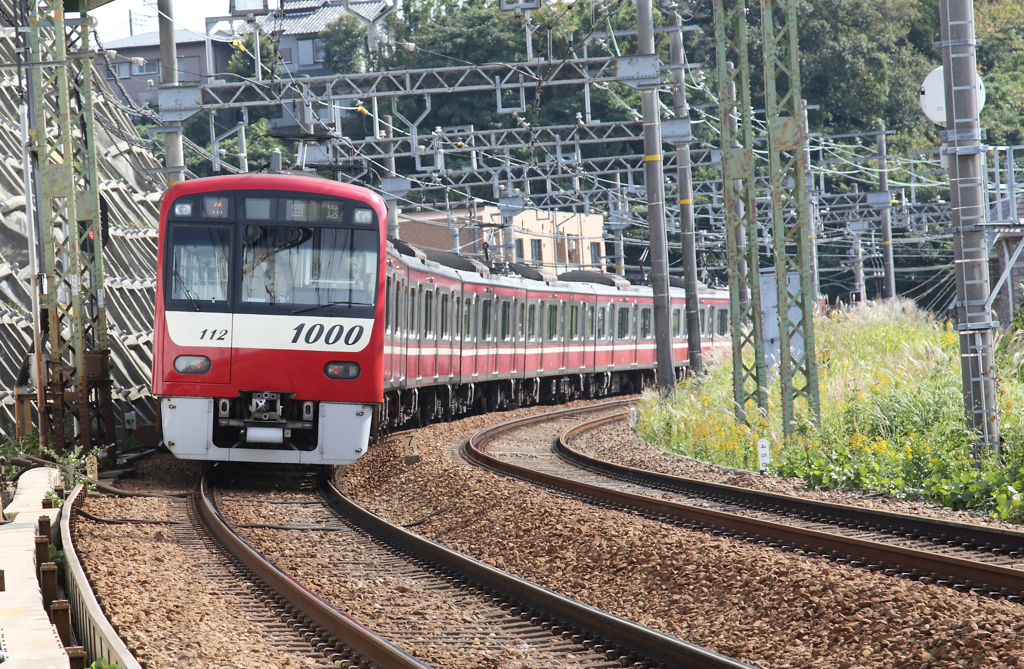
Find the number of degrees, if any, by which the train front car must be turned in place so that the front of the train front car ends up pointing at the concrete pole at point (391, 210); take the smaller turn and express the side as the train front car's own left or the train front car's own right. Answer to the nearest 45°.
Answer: approximately 180°

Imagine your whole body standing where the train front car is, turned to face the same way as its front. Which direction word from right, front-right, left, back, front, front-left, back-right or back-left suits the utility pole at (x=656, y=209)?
back-left

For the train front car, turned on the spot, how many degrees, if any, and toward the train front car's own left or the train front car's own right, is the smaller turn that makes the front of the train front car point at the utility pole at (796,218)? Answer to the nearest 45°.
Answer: approximately 90° to the train front car's own left

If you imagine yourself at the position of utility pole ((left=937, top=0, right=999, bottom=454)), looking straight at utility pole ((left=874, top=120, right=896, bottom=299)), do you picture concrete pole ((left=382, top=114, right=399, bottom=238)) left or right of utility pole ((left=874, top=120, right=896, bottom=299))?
left

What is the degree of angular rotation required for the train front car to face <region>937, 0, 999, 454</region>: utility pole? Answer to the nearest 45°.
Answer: approximately 45° to its left

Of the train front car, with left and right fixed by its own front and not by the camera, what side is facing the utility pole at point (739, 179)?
left

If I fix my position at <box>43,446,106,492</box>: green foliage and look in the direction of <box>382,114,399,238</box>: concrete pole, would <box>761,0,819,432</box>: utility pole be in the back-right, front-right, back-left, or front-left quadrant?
front-right

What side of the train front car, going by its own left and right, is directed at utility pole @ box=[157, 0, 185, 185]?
back

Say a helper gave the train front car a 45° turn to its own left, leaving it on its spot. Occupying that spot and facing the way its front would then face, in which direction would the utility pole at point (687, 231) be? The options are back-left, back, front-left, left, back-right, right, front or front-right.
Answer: left

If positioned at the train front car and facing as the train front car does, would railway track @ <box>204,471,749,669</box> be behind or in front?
in front

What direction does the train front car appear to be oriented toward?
toward the camera

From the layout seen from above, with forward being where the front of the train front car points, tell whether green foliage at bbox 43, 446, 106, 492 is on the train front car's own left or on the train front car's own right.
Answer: on the train front car's own right

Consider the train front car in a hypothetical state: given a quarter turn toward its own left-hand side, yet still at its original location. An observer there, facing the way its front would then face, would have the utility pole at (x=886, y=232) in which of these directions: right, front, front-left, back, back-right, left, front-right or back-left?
front-left

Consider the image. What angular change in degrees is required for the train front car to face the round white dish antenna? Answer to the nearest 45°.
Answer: approximately 90° to its left
